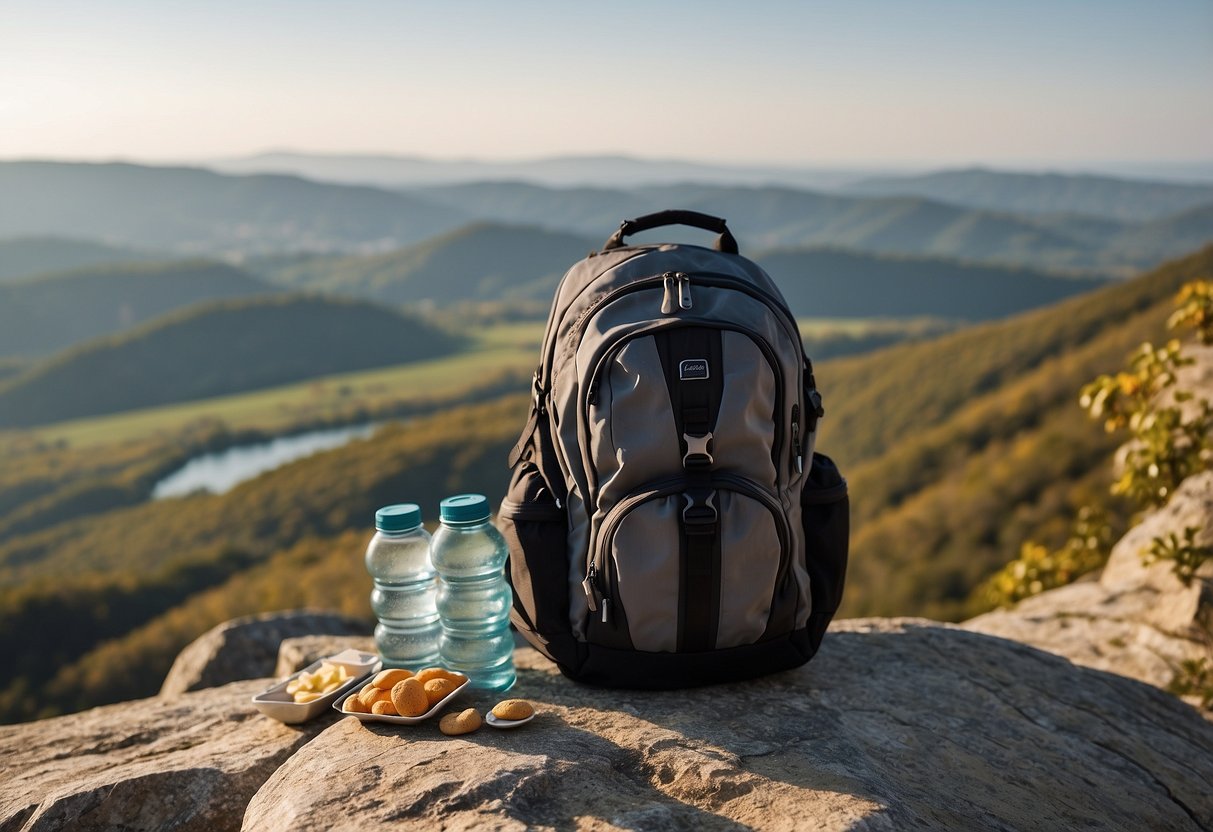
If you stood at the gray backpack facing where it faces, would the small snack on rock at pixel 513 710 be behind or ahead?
ahead

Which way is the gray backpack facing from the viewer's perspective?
toward the camera

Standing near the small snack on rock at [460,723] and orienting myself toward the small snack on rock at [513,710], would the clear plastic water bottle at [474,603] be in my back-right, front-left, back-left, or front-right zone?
front-left

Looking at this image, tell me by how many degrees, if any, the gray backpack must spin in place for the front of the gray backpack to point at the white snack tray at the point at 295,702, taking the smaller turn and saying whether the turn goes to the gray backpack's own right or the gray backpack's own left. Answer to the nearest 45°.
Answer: approximately 90° to the gray backpack's own right

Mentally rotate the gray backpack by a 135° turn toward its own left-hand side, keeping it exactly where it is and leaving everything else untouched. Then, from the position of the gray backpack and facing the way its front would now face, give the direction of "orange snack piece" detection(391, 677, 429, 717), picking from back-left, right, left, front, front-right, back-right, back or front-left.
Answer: back

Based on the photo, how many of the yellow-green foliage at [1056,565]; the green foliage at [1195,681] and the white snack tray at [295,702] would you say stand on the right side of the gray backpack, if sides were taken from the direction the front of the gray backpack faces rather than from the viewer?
1

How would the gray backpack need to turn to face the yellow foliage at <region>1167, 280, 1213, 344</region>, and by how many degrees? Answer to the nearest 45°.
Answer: approximately 135° to its left

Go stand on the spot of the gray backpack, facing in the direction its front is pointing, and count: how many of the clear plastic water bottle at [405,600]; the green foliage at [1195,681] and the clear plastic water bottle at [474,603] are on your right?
2

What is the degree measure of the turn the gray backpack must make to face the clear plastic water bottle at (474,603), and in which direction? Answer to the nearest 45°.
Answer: approximately 90° to its right

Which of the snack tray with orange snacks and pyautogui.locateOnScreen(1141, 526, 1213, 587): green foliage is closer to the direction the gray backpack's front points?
the snack tray with orange snacks

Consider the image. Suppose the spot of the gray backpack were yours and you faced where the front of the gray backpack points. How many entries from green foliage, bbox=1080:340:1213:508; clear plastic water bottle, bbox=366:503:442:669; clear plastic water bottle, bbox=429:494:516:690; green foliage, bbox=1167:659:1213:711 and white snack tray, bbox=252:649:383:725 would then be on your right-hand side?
3

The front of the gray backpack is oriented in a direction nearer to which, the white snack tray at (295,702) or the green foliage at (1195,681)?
the white snack tray

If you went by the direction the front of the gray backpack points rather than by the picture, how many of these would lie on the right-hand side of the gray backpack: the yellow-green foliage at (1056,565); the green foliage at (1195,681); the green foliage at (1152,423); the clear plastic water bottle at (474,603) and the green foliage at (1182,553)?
1

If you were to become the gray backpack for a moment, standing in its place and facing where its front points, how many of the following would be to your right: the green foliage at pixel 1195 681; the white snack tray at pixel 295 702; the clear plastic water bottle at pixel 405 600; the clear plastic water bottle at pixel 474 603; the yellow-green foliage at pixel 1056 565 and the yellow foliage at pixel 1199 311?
3

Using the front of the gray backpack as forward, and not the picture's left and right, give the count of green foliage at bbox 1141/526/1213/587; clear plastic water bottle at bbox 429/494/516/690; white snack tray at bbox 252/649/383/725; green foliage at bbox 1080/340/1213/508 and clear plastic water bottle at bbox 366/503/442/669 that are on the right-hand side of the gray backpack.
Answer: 3

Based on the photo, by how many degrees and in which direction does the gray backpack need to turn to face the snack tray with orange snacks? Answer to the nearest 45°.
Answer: approximately 45° to its right

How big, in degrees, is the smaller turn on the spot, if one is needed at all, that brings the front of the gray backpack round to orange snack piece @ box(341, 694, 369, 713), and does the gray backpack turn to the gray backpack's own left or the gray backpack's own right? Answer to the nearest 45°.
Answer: approximately 45° to the gray backpack's own right

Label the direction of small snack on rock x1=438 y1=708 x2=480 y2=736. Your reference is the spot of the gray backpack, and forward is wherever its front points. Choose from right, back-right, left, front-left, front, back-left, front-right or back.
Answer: front-right
